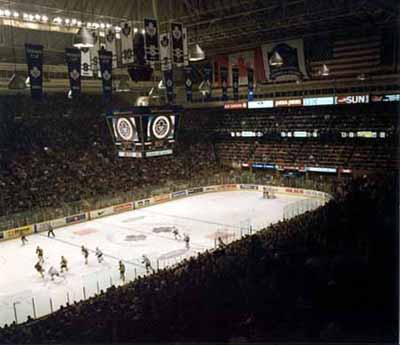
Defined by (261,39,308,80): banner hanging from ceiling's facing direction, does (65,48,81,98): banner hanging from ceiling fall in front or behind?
in front

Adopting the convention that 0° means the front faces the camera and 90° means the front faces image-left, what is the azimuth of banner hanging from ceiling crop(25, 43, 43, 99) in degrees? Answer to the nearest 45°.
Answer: approximately 0°

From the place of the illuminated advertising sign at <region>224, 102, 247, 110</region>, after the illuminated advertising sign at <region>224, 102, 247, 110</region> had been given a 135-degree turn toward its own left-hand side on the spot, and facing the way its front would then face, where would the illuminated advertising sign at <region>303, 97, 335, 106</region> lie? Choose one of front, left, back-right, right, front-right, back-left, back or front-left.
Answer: right

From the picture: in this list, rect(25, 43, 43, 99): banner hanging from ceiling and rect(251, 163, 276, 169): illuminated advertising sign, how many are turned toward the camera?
2

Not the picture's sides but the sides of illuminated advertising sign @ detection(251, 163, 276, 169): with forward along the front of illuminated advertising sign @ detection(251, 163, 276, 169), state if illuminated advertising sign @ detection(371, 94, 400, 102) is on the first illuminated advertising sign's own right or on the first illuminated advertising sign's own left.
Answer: on the first illuminated advertising sign's own left

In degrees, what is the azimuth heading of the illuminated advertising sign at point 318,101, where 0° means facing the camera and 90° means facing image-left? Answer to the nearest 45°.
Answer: approximately 0°

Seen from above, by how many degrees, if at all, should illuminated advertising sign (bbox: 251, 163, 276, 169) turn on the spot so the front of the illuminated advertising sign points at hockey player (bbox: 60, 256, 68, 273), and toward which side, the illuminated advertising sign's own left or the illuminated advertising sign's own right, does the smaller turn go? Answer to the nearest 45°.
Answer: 0° — it already faces them

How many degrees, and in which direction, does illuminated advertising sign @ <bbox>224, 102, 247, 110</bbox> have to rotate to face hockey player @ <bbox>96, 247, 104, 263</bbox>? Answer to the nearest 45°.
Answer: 0° — it already faces them
